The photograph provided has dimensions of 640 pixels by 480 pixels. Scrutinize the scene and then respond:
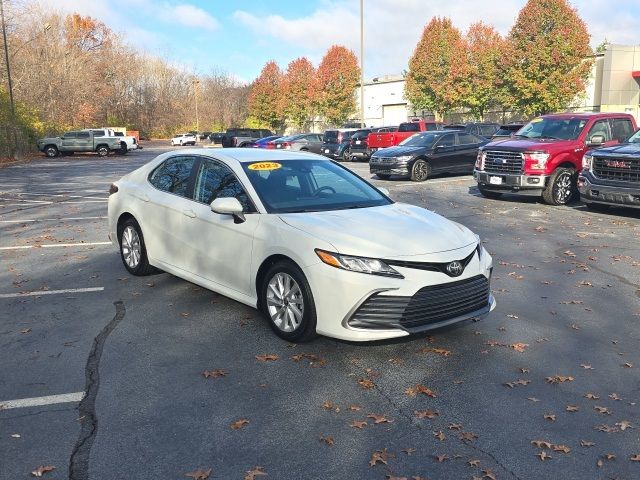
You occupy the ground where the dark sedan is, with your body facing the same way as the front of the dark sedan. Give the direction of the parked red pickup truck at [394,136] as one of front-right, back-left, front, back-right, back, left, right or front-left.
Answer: back-right

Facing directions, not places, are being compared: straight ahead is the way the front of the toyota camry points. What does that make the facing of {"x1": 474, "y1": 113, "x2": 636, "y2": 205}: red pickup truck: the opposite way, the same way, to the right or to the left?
to the right

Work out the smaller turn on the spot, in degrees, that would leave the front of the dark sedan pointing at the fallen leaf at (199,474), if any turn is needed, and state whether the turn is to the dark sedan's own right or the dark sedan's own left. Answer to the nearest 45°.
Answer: approximately 45° to the dark sedan's own left

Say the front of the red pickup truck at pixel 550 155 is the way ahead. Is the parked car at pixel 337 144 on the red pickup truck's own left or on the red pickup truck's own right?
on the red pickup truck's own right

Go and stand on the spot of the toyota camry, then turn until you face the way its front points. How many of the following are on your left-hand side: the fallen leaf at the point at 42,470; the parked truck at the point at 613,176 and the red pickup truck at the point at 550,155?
2

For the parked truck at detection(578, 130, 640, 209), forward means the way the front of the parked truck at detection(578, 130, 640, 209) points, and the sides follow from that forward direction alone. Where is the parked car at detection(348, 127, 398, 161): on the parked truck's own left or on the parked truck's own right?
on the parked truck's own right

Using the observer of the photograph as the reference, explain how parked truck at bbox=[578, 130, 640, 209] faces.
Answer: facing the viewer and to the left of the viewer

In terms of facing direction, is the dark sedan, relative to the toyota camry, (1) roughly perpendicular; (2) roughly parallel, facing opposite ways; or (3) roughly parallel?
roughly perpendicular

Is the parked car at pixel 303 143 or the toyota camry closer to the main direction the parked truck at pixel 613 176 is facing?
the toyota camry

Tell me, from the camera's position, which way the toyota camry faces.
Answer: facing the viewer and to the right of the viewer

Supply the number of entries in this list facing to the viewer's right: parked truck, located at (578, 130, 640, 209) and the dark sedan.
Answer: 0

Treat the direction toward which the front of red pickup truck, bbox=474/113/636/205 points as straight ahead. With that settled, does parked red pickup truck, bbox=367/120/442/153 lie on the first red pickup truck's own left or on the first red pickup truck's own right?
on the first red pickup truck's own right

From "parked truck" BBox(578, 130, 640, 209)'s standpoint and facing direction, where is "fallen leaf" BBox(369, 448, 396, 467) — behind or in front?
in front

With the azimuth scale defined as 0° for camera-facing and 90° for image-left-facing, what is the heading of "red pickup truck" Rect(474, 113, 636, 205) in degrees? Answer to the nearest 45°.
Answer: approximately 45°

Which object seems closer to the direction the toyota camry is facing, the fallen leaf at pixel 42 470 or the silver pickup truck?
the fallen leaf
